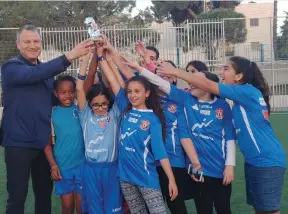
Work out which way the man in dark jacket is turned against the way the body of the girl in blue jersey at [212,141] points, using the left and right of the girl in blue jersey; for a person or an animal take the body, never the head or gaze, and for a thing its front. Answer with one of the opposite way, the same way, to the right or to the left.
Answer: to the left

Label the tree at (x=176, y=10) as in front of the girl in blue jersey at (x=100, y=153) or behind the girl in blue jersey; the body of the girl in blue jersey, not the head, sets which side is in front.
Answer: behind

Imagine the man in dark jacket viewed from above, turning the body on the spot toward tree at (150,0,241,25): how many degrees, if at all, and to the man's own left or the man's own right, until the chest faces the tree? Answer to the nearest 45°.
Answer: approximately 135° to the man's own left

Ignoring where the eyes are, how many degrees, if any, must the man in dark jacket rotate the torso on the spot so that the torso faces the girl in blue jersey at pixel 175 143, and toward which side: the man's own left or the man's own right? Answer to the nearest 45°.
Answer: approximately 45° to the man's own left

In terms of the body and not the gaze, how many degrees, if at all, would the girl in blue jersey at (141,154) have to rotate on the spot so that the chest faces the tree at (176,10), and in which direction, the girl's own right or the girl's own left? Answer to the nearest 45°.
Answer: approximately 135° to the girl's own right

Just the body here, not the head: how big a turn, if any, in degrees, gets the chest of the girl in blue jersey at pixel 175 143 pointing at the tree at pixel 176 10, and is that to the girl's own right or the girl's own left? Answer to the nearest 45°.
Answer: approximately 135° to the girl's own right

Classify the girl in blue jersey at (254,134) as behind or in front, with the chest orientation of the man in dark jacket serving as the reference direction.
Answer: in front

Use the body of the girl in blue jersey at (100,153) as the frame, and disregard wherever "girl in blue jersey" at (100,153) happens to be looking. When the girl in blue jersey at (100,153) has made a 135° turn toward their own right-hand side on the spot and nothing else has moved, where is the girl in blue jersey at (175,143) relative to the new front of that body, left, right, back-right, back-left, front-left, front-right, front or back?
back-right

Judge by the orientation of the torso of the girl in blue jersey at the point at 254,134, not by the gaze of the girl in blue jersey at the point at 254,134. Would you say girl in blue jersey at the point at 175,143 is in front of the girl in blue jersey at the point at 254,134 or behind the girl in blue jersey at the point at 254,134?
in front

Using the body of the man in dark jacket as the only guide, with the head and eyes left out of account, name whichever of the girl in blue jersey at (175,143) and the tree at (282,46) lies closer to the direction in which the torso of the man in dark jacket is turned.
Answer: the girl in blue jersey

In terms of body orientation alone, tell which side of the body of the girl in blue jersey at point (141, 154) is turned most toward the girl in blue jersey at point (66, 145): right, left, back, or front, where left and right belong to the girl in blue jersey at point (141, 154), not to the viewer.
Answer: right
